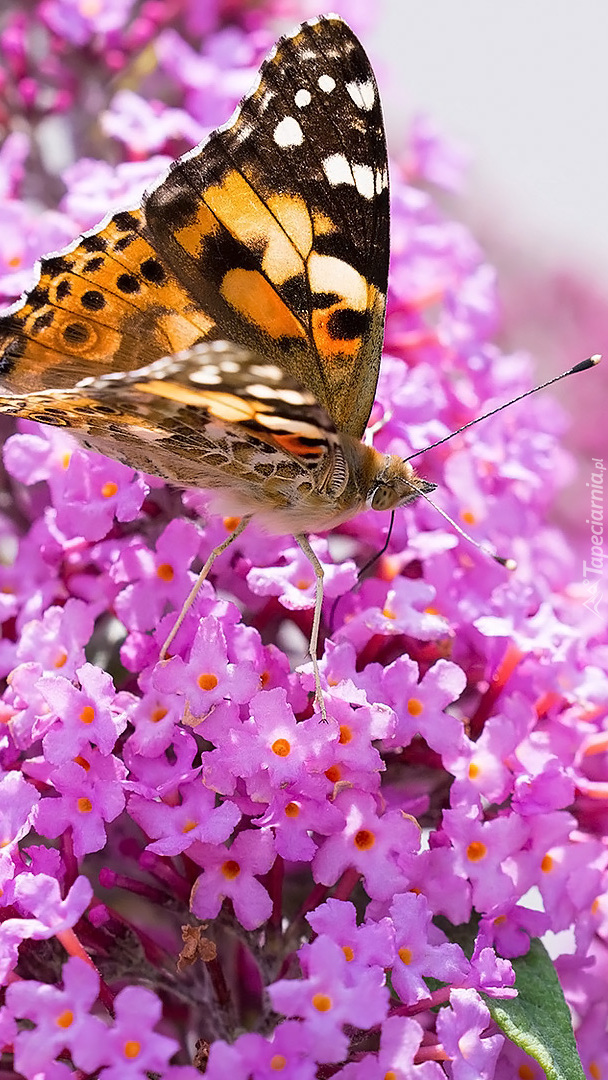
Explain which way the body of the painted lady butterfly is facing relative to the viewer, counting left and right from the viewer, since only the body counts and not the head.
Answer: facing to the right of the viewer
